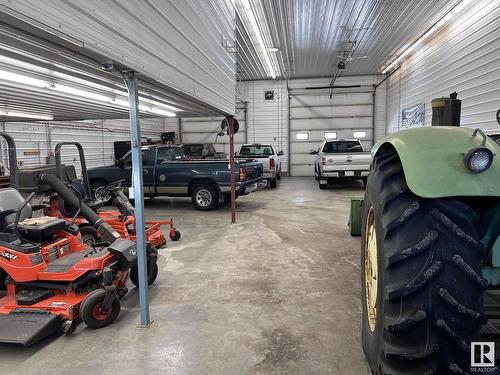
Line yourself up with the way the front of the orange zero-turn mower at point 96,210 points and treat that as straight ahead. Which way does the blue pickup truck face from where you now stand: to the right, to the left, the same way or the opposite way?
the opposite way

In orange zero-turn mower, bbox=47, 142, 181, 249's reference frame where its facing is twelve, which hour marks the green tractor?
The green tractor is roughly at 1 o'clock from the orange zero-turn mower.

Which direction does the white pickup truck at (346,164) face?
away from the camera

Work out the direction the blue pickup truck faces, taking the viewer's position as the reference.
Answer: facing away from the viewer and to the left of the viewer

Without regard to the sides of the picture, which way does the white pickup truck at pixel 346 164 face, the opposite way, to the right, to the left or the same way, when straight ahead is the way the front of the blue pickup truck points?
to the right

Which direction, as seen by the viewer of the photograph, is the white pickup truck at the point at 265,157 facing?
facing away from the viewer

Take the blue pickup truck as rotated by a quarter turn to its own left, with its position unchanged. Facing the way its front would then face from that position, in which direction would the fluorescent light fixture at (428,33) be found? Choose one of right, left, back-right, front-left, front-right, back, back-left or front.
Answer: back-left

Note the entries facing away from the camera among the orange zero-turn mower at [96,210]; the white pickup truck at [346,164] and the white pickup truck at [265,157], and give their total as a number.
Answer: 2

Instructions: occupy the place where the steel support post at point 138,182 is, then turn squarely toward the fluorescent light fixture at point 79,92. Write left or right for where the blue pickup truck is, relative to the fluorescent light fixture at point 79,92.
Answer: right

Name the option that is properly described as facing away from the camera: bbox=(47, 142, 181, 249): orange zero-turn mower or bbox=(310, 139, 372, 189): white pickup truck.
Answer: the white pickup truck

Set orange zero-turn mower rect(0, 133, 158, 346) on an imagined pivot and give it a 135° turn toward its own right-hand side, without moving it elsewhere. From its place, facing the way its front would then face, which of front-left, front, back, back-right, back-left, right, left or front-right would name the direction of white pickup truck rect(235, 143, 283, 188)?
back-right

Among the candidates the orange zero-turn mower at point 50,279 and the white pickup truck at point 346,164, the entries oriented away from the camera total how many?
1

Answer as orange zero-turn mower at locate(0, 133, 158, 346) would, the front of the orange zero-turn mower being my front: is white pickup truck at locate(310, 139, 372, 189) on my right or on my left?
on my left
